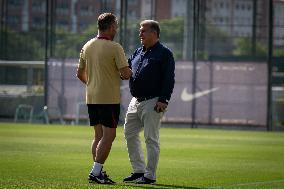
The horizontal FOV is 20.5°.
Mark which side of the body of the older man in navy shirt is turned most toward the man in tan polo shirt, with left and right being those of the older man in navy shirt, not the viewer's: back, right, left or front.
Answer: front

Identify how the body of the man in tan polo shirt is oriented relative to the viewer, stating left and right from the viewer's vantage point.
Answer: facing away from the viewer and to the right of the viewer

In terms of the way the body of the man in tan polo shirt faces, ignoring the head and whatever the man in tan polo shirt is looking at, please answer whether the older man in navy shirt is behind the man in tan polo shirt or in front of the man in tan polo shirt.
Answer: in front

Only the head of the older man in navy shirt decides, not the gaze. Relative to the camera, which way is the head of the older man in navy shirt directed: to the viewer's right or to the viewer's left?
to the viewer's left

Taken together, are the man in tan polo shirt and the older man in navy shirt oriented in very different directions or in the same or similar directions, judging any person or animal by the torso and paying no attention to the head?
very different directions
